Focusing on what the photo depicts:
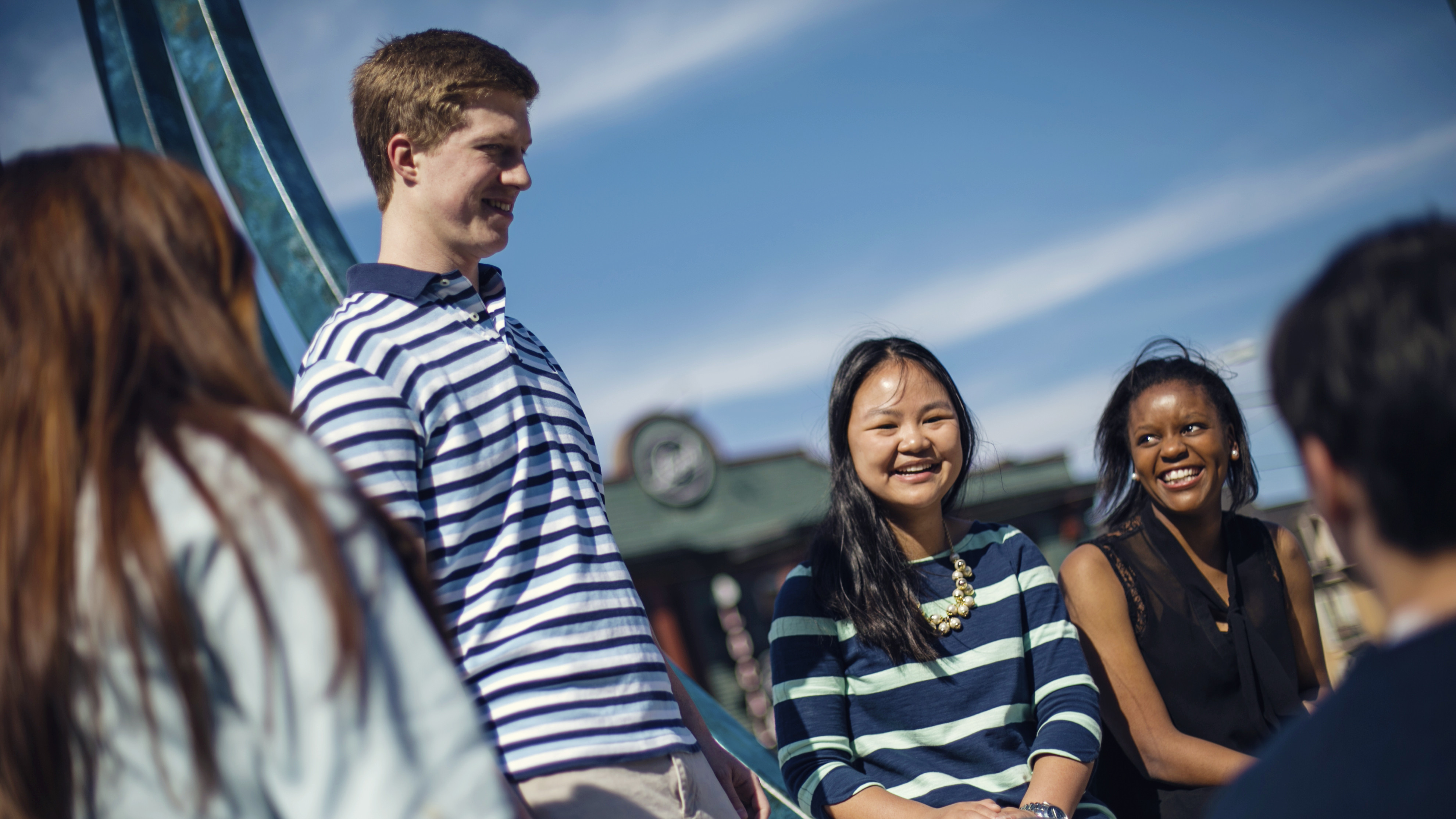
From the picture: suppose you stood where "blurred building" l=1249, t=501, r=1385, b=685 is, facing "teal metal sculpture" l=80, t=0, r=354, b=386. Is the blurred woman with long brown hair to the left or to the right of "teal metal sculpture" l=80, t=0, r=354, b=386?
left

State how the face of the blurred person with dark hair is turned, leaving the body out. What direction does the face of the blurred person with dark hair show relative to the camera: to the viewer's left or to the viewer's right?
to the viewer's left

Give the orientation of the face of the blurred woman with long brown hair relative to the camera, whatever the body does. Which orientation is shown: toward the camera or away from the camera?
away from the camera

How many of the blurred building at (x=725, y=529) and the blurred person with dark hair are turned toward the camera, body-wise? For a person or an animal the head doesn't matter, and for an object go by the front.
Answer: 1

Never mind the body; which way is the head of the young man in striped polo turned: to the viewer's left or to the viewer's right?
to the viewer's right

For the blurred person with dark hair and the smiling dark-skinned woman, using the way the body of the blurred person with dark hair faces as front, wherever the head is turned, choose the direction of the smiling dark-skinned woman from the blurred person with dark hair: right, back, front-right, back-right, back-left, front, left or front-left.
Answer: front-right

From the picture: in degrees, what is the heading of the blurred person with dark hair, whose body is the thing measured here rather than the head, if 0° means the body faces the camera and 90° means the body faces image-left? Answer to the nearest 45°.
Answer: approximately 135°

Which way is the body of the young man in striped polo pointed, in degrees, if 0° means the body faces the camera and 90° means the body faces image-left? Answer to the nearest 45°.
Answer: approximately 315°

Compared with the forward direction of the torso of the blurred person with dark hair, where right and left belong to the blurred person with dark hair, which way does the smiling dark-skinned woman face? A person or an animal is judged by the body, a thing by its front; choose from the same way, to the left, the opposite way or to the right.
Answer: the opposite way
